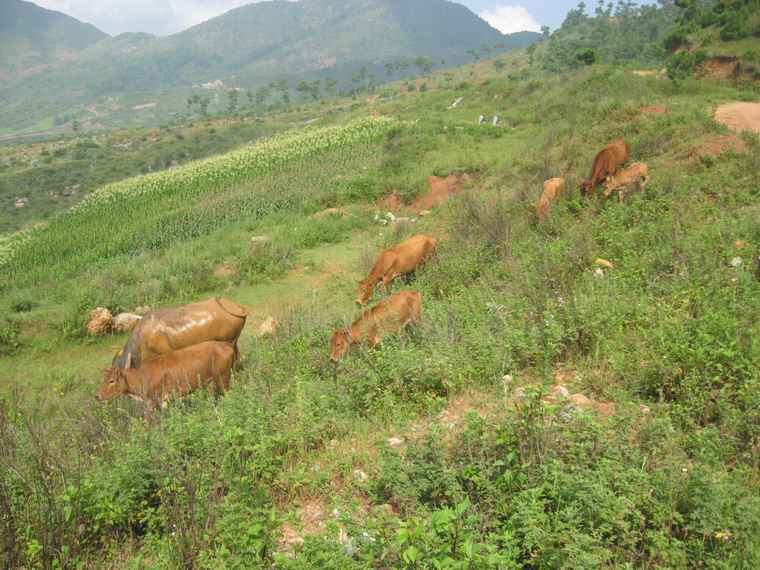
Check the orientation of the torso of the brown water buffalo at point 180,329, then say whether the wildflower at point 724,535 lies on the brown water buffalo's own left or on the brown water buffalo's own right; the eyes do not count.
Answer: on the brown water buffalo's own left

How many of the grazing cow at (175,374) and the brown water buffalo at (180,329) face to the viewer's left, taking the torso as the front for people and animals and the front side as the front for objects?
2

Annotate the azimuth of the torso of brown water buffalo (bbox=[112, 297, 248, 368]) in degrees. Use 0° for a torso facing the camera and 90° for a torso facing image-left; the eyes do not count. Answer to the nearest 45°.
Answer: approximately 90°

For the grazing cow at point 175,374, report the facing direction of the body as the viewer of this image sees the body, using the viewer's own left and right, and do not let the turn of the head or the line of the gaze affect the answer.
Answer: facing to the left of the viewer

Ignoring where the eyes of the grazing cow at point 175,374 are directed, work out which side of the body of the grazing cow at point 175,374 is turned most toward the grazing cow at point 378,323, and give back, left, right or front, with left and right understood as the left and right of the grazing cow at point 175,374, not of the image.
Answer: back

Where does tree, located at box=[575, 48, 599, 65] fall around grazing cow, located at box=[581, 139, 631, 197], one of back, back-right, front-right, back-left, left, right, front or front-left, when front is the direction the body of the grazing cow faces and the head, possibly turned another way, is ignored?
back-right

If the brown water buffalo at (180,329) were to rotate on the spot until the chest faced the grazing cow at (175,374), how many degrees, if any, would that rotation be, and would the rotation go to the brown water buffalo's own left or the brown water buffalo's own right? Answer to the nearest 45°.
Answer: approximately 90° to the brown water buffalo's own left

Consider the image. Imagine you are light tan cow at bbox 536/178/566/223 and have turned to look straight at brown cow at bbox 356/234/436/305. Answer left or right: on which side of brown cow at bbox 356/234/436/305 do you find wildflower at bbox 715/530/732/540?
left

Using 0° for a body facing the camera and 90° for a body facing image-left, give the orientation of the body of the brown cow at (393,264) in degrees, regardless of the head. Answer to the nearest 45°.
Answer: approximately 45°

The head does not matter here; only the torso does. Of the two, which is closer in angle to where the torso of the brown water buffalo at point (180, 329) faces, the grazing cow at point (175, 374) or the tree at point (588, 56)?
the grazing cow

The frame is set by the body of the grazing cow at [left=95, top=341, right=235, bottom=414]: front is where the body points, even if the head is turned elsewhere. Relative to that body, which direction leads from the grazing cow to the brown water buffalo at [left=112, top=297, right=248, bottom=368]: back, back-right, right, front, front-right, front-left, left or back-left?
right

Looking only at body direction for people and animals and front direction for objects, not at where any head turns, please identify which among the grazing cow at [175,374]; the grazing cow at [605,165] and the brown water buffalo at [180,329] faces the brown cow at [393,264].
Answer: the grazing cow at [605,165]
